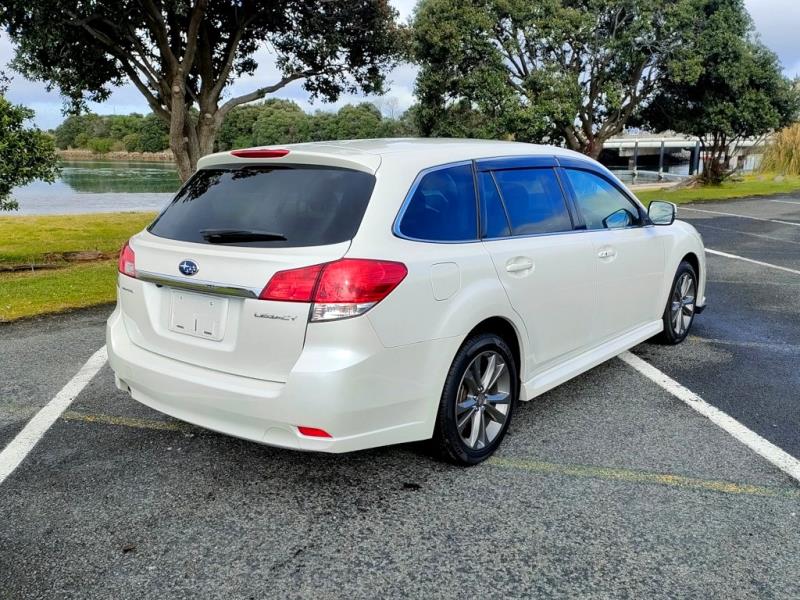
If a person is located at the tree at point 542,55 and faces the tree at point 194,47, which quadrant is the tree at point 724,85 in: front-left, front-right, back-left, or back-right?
back-left

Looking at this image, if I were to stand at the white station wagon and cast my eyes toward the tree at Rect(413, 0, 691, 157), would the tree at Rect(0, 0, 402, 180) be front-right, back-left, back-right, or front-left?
front-left

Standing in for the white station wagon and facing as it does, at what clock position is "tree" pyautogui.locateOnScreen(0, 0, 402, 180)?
The tree is roughly at 10 o'clock from the white station wagon.

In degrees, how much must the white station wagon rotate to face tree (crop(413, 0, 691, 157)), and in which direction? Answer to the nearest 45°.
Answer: approximately 45° to its left

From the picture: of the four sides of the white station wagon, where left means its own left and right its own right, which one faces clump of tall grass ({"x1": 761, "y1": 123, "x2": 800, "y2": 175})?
front

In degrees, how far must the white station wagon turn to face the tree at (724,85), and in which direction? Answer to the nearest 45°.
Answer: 0° — it already faces it

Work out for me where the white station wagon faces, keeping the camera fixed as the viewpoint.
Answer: facing away from the viewer and to the right of the viewer

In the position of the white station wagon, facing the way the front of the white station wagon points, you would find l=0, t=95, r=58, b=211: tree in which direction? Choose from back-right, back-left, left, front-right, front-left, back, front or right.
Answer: left
